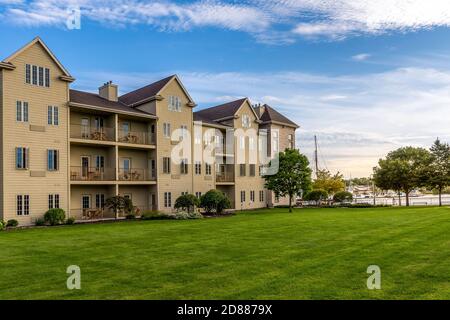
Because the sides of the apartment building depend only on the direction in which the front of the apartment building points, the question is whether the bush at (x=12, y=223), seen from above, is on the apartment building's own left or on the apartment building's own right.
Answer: on the apartment building's own right
